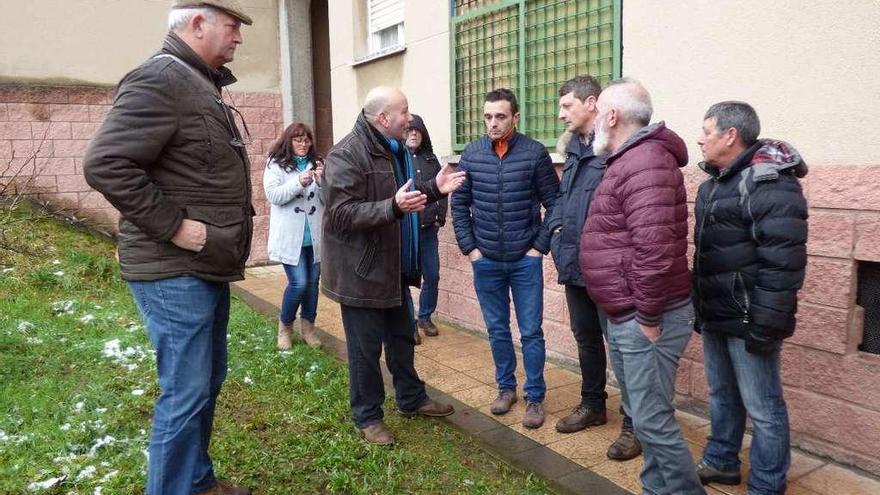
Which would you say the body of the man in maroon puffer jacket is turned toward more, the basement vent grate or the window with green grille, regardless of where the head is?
the window with green grille

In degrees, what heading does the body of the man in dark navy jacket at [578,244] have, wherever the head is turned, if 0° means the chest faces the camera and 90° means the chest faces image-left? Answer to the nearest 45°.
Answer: approximately 45°

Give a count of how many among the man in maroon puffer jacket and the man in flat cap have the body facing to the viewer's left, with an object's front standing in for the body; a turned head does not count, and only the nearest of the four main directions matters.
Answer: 1

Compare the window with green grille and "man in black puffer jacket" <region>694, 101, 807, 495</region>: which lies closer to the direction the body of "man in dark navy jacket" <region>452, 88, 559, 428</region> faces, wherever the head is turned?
the man in black puffer jacket

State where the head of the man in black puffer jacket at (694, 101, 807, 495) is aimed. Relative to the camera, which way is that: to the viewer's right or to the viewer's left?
to the viewer's left

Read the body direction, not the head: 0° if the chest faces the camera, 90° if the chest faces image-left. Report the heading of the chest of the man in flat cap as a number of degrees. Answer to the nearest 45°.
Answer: approximately 270°

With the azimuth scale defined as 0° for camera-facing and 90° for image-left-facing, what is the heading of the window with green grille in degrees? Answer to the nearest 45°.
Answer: approximately 45°

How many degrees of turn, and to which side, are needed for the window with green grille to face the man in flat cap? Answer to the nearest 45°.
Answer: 0° — it already faces them

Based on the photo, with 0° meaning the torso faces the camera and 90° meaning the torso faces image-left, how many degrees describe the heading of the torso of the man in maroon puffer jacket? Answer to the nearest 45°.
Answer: approximately 90°
